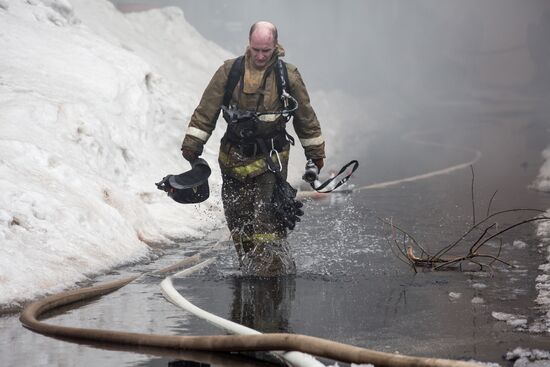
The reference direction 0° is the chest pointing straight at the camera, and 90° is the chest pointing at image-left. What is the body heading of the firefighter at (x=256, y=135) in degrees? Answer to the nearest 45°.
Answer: approximately 0°

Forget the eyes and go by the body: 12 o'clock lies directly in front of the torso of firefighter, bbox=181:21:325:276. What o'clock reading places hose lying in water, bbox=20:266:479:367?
The hose lying in water is roughly at 12 o'clock from the firefighter.
